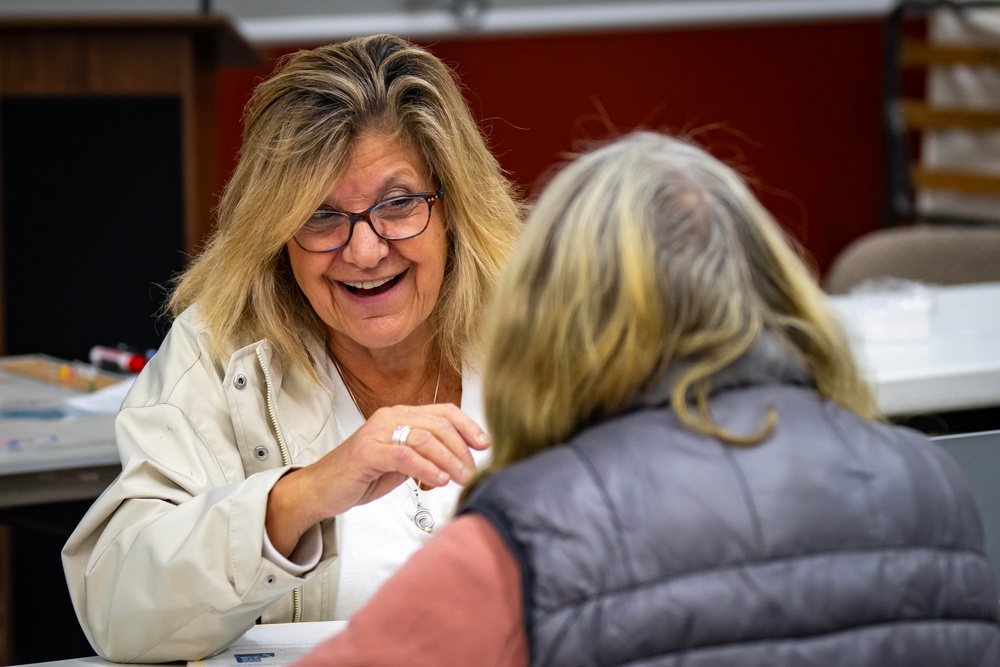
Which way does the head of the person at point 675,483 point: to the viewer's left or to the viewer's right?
to the viewer's left

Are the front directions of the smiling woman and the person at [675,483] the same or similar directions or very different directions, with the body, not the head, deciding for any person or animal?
very different directions

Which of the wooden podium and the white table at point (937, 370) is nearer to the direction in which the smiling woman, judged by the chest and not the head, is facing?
the white table

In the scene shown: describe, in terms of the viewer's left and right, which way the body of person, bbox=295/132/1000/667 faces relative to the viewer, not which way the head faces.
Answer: facing away from the viewer and to the left of the viewer

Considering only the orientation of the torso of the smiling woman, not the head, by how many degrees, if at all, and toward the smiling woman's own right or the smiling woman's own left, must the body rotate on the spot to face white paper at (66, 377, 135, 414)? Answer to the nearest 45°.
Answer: approximately 180°

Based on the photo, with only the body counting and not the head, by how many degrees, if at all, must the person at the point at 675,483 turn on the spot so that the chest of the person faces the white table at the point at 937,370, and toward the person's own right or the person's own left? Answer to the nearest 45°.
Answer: approximately 45° to the person's own right

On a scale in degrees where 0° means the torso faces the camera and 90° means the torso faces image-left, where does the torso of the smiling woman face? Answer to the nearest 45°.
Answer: approximately 315°

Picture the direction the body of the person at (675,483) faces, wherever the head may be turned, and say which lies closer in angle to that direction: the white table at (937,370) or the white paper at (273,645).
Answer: the white paper

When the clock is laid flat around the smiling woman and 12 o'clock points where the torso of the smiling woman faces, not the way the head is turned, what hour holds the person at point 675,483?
The person is roughly at 1 o'clock from the smiling woman.

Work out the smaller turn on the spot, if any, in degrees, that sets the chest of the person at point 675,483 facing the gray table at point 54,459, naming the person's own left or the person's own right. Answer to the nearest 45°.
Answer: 0° — they already face it

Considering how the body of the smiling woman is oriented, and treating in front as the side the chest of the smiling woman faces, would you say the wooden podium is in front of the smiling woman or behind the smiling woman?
behind

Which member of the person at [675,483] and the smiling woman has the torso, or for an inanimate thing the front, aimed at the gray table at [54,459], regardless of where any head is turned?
the person

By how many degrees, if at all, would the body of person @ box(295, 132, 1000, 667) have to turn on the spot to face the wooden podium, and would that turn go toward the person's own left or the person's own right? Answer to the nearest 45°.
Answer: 0° — they already face it
